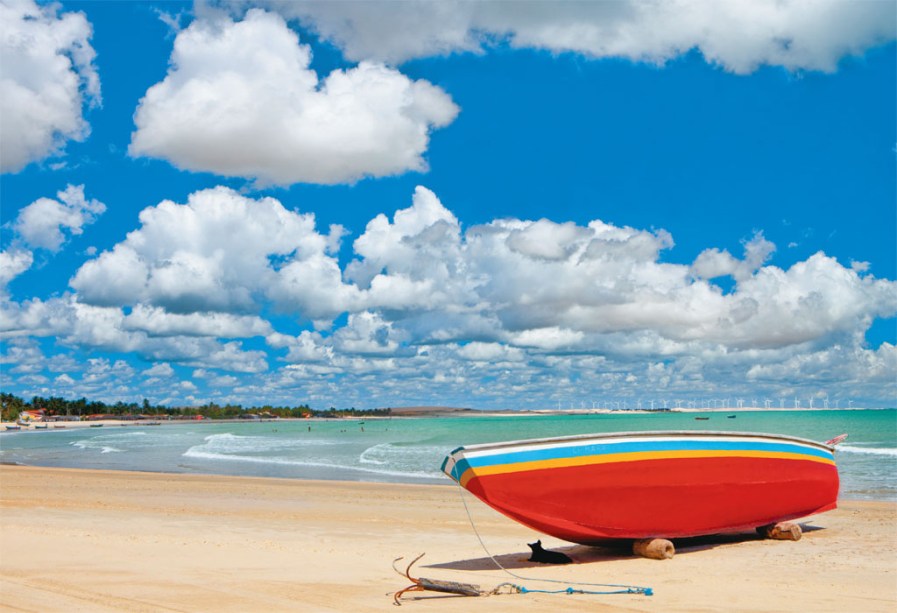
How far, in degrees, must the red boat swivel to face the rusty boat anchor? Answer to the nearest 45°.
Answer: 0° — it already faces it

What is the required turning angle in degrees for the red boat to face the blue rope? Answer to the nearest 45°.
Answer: approximately 45° to its left

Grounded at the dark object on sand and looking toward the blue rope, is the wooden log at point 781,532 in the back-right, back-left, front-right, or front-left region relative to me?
back-left

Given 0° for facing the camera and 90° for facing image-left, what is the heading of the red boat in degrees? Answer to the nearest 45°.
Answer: approximately 45°
